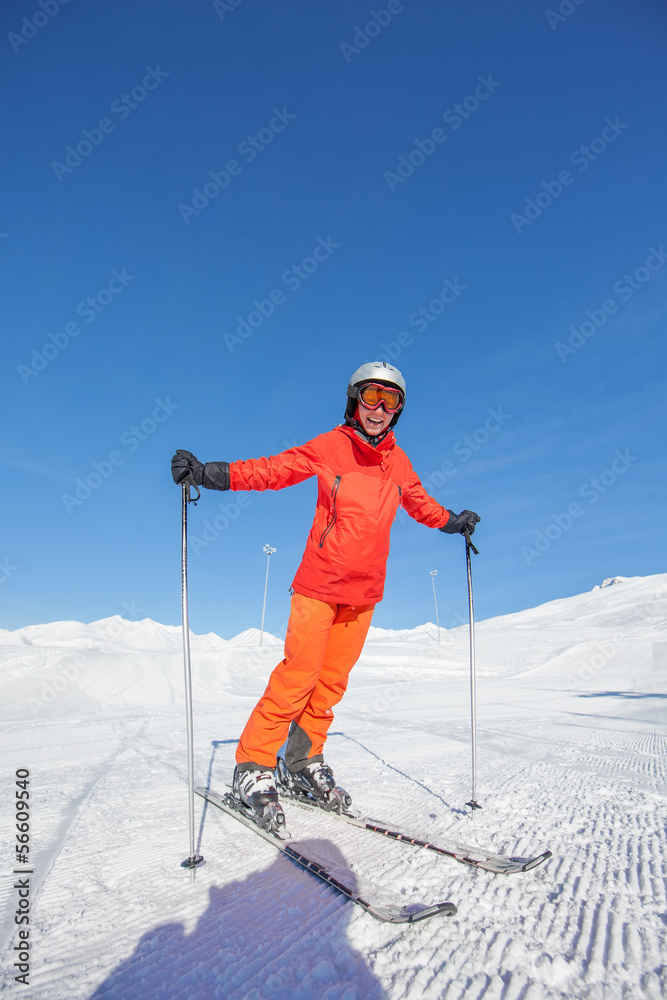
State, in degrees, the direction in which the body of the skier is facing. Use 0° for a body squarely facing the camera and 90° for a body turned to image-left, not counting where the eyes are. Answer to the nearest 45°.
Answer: approximately 315°

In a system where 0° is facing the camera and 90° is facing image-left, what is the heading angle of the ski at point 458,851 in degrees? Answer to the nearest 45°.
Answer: approximately 315°
